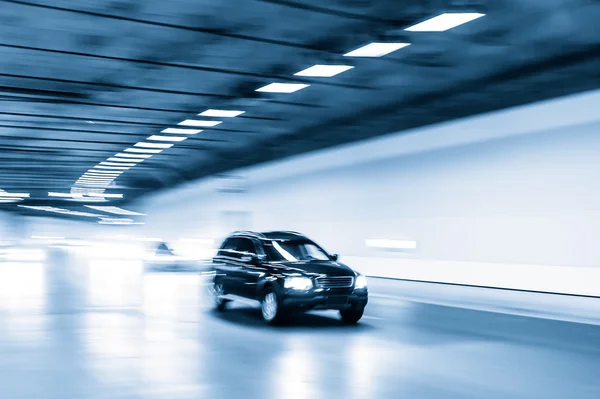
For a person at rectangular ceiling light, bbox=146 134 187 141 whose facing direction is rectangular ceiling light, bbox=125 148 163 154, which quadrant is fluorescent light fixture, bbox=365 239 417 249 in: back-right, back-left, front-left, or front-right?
back-right

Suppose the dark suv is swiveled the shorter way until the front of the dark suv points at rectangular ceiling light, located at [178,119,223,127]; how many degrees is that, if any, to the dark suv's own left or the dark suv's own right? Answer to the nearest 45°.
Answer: approximately 135° to the dark suv's own left

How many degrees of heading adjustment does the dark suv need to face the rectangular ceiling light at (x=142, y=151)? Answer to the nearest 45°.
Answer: approximately 135° to its left

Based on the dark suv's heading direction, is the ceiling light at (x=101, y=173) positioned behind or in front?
behind

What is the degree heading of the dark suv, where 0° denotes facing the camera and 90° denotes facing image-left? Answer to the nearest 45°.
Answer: approximately 315°

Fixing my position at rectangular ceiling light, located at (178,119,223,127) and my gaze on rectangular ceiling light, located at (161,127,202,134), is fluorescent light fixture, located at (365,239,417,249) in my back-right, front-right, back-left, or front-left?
back-right
